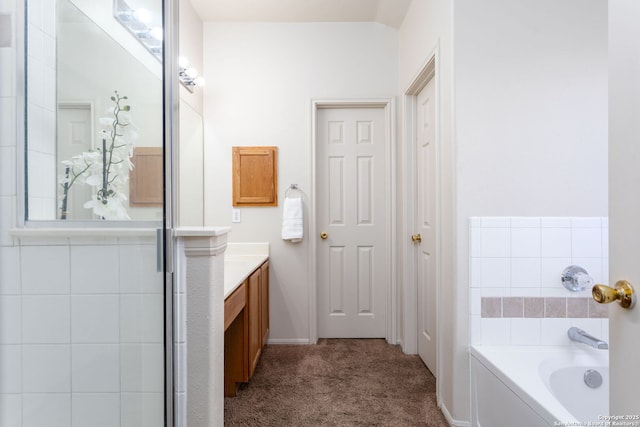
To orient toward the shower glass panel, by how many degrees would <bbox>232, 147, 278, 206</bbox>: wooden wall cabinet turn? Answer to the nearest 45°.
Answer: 0° — it already faces it

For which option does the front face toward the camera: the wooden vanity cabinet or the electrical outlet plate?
the electrical outlet plate

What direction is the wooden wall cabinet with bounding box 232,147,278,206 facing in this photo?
toward the camera

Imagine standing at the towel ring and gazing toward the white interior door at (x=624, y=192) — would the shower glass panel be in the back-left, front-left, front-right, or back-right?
front-right

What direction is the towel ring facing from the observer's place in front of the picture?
facing the viewer

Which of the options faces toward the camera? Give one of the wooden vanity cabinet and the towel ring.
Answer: the towel ring

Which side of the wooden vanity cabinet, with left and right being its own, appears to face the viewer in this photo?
right

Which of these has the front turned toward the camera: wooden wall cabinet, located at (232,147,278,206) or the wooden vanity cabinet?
the wooden wall cabinet

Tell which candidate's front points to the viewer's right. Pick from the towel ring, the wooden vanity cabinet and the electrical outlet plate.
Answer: the wooden vanity cabinet

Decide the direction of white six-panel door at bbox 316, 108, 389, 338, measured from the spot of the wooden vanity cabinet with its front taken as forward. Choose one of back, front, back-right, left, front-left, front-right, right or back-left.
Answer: front-left

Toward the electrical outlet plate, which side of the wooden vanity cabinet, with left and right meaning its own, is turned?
left

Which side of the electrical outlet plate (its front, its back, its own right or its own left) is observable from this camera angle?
front

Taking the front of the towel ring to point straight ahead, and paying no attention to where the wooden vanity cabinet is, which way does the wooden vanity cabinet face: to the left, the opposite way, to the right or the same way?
to the left

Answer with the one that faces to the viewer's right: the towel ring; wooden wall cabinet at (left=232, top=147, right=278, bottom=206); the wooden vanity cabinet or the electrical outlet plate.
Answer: the wooden vanity cabinet

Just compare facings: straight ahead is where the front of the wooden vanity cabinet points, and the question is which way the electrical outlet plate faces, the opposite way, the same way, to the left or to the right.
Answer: to the right

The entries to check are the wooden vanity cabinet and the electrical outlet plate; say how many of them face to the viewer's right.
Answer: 1
